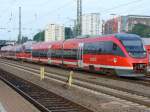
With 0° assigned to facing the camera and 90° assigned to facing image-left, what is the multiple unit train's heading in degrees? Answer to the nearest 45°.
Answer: approximately 315°
